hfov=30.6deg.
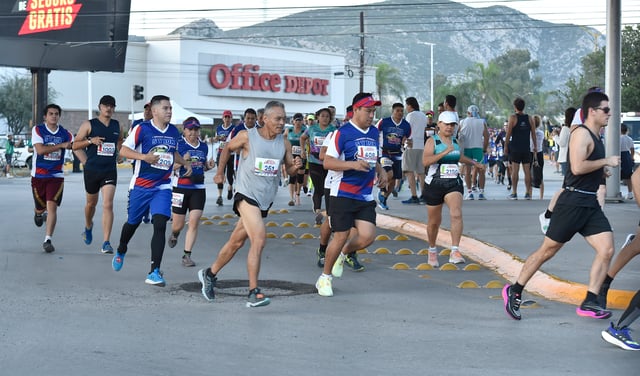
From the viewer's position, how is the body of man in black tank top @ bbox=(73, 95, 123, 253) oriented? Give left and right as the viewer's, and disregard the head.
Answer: facing the viewer and to the right of the viewer

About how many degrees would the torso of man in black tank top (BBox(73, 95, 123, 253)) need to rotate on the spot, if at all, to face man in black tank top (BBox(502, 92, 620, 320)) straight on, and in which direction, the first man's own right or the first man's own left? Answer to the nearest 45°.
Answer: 0° — they already face them
